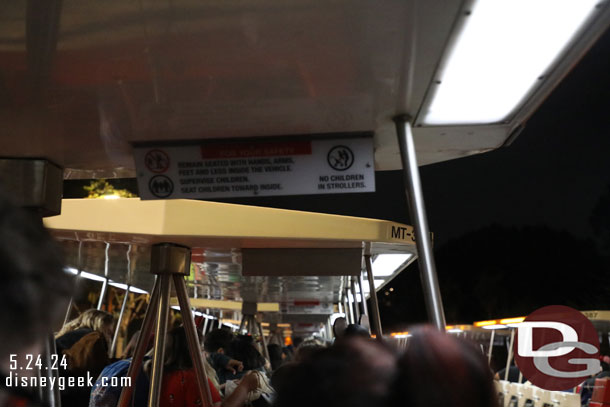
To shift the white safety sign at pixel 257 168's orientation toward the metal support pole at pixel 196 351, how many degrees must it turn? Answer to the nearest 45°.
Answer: approximately 180°

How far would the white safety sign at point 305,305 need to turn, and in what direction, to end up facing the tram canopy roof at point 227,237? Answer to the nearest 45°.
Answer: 0° — it already faces it

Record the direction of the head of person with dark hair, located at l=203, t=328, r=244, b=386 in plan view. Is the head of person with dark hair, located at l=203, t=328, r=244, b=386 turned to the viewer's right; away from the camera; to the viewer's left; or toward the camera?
away from the camera

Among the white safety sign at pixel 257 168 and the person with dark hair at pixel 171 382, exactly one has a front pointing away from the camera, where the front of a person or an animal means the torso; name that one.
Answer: the person with dark hair

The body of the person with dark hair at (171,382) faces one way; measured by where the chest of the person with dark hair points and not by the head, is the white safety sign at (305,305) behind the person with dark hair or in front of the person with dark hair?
in front

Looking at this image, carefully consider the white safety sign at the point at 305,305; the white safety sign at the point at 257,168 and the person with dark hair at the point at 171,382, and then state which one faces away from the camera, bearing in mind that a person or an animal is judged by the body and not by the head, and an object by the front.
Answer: the person with dark hair

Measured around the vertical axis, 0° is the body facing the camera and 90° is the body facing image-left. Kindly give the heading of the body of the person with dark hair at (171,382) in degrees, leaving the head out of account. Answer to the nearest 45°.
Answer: approximately 180°

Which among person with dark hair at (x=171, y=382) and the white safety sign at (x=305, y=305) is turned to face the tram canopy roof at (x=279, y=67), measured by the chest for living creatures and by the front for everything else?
the white safety sign

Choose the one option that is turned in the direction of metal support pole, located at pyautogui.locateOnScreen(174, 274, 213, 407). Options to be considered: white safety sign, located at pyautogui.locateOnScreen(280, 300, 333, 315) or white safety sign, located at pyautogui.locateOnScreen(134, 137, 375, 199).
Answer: white safety sign, located at pyautogui.locateOnScreen(280, 300, 333, 315)

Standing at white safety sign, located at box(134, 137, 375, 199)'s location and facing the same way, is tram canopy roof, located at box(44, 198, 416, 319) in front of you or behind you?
behind

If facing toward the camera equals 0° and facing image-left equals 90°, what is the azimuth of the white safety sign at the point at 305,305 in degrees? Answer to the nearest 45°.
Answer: approximately 0°

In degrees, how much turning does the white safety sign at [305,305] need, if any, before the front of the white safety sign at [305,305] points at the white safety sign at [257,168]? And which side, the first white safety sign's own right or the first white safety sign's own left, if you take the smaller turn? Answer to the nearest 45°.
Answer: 0° — it already faces it

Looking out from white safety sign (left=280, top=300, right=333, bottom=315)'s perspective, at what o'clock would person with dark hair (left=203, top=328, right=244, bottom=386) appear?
The person with dark hair is roughly at 12 o'clock from the white safety sign.
